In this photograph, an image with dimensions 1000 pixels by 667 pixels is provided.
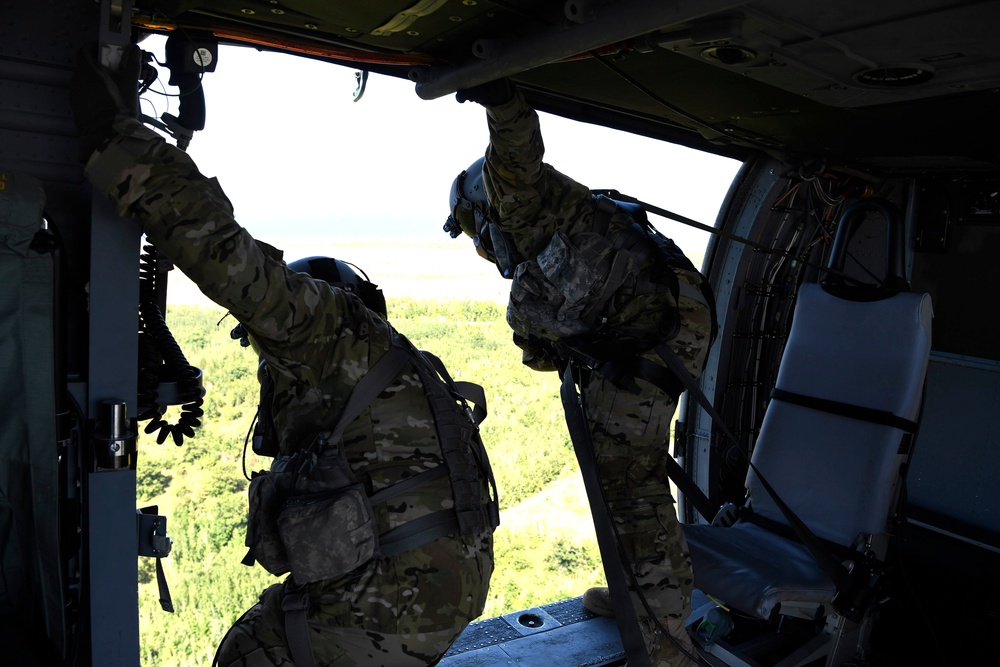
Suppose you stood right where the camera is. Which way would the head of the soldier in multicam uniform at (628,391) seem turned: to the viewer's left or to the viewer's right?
to the viewer's left

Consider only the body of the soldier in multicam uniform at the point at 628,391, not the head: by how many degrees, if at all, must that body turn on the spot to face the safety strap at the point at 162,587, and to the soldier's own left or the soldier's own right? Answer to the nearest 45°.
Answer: approximately 45° to the soldier's own left

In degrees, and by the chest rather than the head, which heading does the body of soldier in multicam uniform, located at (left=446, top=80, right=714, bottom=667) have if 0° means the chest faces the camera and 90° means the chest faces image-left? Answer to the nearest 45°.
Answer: approximately 90°

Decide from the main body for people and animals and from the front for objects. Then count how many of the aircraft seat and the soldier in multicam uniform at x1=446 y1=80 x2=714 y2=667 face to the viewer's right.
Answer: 0

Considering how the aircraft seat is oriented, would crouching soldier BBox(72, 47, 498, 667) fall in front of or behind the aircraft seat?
in front

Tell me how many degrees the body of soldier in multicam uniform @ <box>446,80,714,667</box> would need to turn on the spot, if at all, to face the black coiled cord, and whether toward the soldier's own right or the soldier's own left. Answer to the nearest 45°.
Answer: approximately 45° to the soldier's own left

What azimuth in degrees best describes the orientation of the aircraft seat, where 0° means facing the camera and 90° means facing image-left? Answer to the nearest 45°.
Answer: approximately 45°

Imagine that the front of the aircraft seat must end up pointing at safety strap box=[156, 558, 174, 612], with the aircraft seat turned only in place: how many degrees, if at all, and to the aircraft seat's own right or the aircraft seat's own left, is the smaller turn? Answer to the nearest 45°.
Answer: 0° — it already faces it

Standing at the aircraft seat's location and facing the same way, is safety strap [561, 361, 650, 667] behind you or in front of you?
in front
